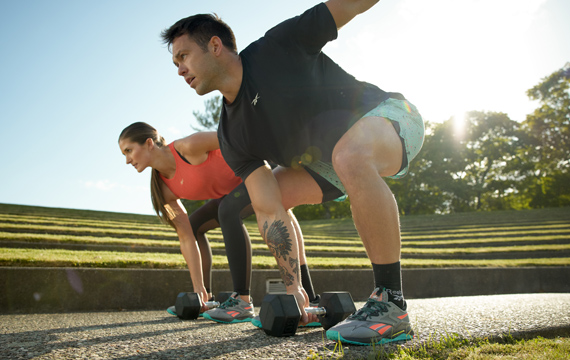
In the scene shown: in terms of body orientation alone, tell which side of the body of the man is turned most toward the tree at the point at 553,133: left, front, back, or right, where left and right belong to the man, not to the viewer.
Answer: back

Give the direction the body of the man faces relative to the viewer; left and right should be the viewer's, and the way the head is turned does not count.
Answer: facing the viewer and to the left of the viewer

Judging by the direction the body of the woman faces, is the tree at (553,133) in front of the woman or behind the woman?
behind

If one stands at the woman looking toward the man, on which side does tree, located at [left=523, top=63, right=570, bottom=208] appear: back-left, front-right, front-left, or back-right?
back-left

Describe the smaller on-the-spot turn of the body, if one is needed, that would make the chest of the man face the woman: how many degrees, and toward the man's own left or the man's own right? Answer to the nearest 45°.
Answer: approximately 90° to the man's own right

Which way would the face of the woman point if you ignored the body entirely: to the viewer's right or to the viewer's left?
to the viewer's left
